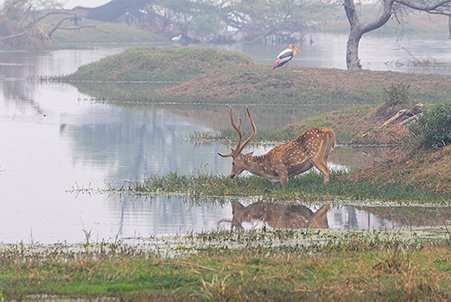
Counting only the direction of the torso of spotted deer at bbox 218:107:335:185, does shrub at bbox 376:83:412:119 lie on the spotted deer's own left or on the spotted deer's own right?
on the spotted deer's own right

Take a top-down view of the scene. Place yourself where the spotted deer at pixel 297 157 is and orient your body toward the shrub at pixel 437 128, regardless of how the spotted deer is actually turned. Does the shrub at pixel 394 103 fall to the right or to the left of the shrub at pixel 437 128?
left

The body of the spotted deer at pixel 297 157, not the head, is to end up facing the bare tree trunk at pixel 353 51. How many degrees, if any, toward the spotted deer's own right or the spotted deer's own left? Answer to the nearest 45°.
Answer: approximately 90° to the spotted deer's own right

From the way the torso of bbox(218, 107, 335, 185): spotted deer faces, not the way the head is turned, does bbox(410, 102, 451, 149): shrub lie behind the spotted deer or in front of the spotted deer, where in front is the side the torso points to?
behind

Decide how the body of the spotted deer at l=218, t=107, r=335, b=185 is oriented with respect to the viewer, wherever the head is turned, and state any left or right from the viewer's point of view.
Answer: facing to the left of the viewer
